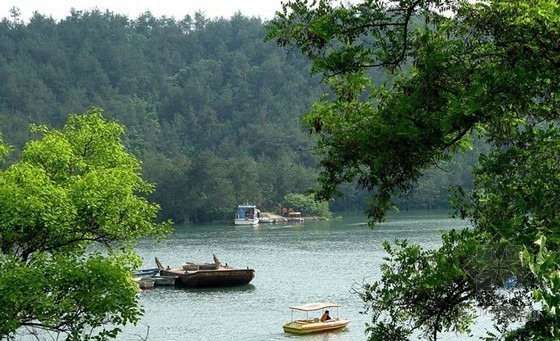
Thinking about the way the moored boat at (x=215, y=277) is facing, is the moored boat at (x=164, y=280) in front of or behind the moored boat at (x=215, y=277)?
behind

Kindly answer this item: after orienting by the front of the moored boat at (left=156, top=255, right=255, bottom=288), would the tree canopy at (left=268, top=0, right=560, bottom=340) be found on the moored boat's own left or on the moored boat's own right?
on the moored boat's own right

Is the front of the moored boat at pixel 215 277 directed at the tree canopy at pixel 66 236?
no

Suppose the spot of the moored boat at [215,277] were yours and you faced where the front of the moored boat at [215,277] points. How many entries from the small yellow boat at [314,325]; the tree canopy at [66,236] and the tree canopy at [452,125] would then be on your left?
0

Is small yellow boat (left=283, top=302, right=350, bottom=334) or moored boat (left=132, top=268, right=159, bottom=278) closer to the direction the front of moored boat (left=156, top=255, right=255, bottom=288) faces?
the small yellow boat

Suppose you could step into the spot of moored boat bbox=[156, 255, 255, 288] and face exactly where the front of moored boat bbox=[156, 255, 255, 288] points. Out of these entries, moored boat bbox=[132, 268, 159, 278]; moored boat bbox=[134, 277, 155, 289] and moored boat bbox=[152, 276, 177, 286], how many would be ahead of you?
0

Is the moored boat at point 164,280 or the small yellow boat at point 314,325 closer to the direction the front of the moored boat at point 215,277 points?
the small yellow boat

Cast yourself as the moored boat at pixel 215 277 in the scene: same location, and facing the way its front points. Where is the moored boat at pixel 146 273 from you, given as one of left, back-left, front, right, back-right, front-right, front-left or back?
back-left
